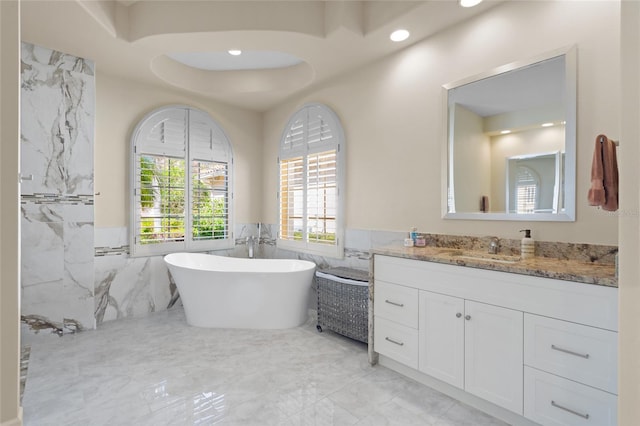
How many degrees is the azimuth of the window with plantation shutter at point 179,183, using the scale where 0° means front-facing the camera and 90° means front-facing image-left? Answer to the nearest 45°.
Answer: approximately 315°

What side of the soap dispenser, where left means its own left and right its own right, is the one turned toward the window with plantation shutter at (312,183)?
front

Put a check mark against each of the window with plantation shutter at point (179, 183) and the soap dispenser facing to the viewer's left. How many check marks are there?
1

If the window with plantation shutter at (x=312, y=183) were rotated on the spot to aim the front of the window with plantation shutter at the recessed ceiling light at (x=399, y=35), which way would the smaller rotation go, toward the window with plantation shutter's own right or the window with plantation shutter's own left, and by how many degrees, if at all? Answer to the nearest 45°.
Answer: approximately 90° to the window with plantation shutter's own left

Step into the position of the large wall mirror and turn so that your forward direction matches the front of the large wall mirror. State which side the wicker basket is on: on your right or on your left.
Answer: on your right

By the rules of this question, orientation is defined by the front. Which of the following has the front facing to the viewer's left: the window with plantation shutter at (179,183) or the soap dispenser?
the soap dispenser

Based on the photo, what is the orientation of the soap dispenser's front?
to the viewer's left

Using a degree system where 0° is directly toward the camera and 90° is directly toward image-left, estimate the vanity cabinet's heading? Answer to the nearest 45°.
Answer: approximately 45°

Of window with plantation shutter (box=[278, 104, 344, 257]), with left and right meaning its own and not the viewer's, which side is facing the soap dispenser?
left
